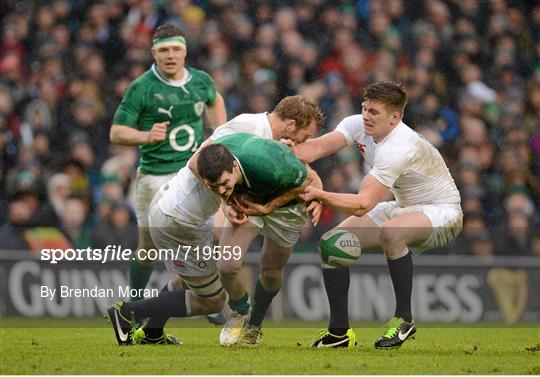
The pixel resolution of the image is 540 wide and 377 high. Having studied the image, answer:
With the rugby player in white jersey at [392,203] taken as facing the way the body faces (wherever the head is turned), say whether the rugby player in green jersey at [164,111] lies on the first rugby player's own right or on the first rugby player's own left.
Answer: on the first rugby player's own right

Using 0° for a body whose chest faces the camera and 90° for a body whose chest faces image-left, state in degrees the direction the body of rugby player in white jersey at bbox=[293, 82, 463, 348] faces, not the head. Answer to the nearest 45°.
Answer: approximately 45°
